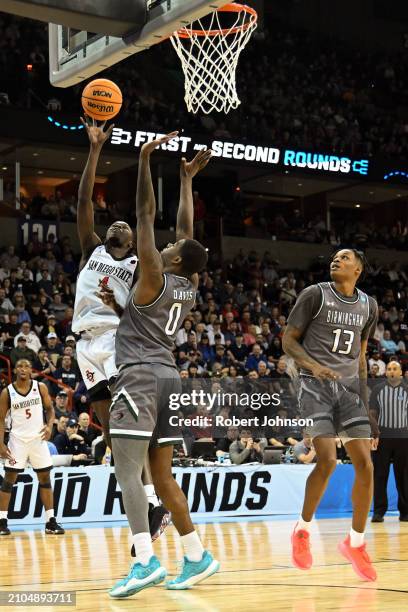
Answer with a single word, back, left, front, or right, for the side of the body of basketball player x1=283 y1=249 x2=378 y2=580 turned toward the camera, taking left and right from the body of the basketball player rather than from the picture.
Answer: front

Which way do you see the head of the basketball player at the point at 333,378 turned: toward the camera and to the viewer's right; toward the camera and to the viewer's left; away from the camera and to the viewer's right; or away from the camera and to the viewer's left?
toward the camera and to the viewer's left

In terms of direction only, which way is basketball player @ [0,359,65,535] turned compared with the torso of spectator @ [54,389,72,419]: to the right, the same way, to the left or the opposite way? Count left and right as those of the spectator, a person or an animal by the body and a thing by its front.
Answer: the same way

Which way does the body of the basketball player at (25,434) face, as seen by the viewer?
toward the camera

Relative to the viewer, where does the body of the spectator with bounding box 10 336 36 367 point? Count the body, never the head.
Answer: toward the camera

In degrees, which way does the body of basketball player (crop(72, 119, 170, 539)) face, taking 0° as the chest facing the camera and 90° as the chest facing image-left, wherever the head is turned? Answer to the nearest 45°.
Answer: approximately 315°

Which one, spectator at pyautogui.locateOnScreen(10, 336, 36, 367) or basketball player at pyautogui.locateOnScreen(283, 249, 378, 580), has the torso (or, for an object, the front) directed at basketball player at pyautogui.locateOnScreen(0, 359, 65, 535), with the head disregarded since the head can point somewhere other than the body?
the spectator

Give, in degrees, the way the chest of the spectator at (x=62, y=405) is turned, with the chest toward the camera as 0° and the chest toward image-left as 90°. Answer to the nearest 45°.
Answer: approximately 0°

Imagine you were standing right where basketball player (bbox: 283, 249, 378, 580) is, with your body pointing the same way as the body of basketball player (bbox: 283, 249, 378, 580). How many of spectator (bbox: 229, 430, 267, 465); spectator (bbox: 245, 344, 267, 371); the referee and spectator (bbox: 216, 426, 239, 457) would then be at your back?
4

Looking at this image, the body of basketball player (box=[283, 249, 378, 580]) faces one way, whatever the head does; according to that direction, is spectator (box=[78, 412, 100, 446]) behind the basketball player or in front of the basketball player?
behind

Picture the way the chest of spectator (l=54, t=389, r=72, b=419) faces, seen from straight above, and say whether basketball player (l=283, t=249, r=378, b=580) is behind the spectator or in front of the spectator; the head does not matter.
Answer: in front

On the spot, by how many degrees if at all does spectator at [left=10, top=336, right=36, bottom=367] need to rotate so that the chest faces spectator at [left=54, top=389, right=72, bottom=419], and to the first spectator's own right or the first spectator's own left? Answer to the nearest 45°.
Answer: approximately 45° to the first spectator's own left

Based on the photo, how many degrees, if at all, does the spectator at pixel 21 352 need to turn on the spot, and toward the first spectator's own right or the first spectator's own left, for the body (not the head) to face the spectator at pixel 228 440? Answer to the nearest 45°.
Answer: approximately 45° to the first spectator's own left

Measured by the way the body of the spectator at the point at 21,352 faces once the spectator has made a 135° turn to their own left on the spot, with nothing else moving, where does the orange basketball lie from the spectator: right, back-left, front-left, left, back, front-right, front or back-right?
back-right

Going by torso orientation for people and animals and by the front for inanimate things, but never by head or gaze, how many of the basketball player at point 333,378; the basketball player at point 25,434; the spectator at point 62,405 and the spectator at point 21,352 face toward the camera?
4
